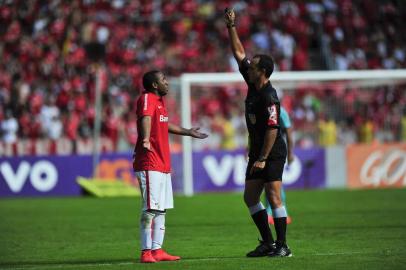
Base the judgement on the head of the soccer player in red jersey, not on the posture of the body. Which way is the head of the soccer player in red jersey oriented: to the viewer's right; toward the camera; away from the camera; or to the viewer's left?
to the viewer's right

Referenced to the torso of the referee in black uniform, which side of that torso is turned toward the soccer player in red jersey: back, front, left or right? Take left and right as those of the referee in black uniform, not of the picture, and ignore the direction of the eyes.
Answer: front

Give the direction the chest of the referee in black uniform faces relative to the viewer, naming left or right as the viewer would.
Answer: facing to the left of the viewer
